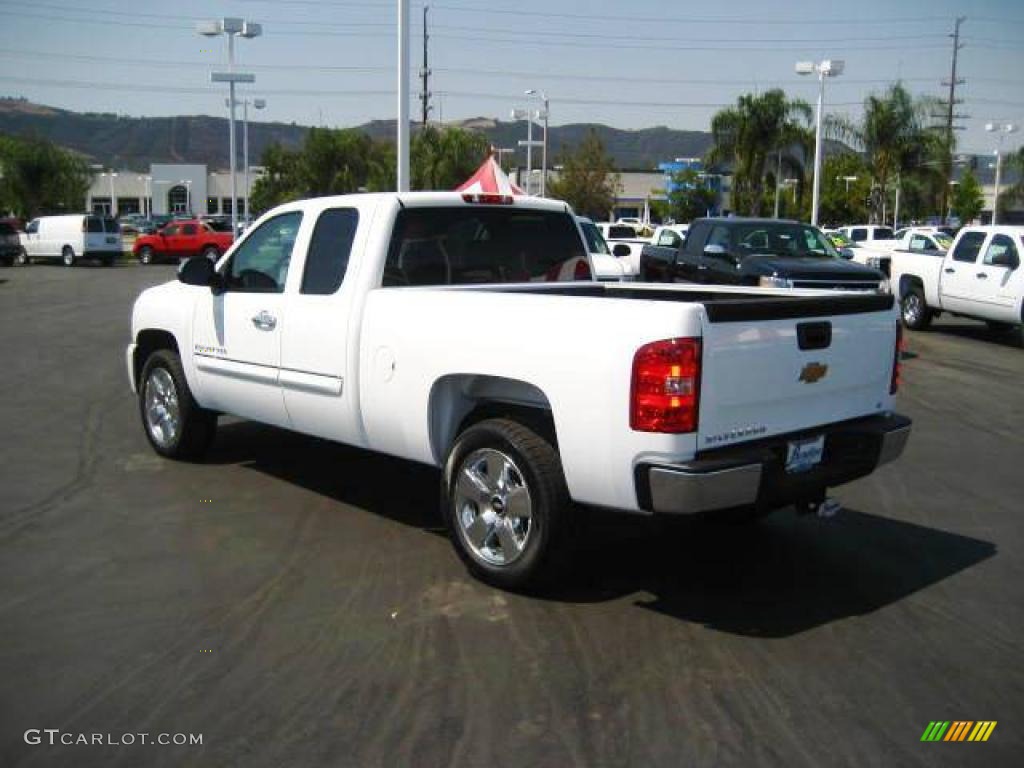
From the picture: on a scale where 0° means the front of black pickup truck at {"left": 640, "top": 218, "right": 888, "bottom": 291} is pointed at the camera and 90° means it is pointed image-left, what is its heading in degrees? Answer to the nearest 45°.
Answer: approximately 315°

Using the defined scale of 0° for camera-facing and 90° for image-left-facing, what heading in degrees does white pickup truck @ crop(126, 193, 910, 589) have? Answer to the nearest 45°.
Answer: approximately 135°

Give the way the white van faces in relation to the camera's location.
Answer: facing away from the viewer and to the left of the viewer

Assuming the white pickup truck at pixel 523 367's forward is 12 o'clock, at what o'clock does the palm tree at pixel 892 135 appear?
The palm tree is roughly at 2 o'clock from the white pickup truck.

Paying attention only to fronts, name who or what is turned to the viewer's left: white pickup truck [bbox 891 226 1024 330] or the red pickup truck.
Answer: the red pickup truck

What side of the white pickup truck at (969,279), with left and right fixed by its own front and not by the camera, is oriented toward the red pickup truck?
back

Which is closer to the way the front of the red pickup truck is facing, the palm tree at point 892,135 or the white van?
the white van

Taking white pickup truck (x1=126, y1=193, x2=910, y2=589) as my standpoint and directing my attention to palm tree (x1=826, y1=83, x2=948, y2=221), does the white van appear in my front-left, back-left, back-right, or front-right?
front-left

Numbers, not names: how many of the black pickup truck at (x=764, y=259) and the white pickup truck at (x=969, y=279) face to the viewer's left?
0

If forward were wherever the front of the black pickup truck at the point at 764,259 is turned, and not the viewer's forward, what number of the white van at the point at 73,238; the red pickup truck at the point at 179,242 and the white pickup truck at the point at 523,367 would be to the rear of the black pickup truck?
2

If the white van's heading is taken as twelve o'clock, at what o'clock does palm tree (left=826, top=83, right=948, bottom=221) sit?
The palm tree is roughly at 5 o'clock from the white van.

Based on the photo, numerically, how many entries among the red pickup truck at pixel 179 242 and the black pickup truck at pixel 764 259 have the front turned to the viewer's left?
1

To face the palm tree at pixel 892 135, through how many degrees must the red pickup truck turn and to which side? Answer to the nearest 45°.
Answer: approximately 180°
